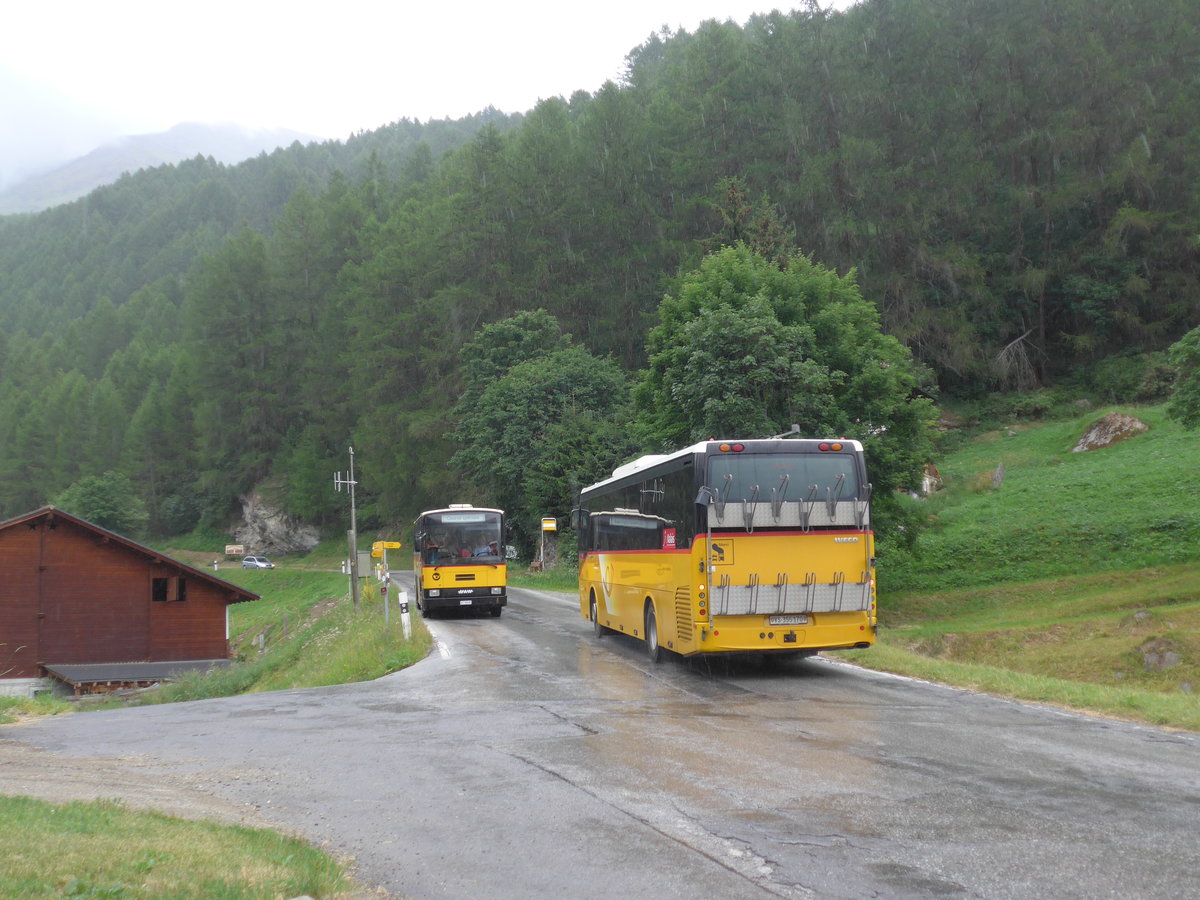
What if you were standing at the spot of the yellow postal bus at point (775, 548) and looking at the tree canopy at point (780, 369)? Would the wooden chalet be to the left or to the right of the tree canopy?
left

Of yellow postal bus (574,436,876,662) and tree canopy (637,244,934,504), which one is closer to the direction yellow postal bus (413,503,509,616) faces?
the yellow postal bus

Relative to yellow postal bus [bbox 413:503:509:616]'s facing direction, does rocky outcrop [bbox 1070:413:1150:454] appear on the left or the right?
on its left

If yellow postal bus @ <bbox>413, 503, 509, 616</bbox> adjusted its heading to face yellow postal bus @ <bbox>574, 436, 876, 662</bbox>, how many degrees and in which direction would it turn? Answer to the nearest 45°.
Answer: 0° — it already faces it

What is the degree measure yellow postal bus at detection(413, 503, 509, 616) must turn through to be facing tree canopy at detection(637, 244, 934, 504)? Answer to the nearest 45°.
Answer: approximately 90° to its left

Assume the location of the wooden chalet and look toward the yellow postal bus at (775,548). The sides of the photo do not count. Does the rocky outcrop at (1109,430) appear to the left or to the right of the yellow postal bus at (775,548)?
left

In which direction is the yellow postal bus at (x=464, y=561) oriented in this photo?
toward the camera

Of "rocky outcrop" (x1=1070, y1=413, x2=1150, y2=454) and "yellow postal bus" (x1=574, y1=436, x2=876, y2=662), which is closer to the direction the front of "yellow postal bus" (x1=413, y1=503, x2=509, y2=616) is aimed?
the yellow postal bus
